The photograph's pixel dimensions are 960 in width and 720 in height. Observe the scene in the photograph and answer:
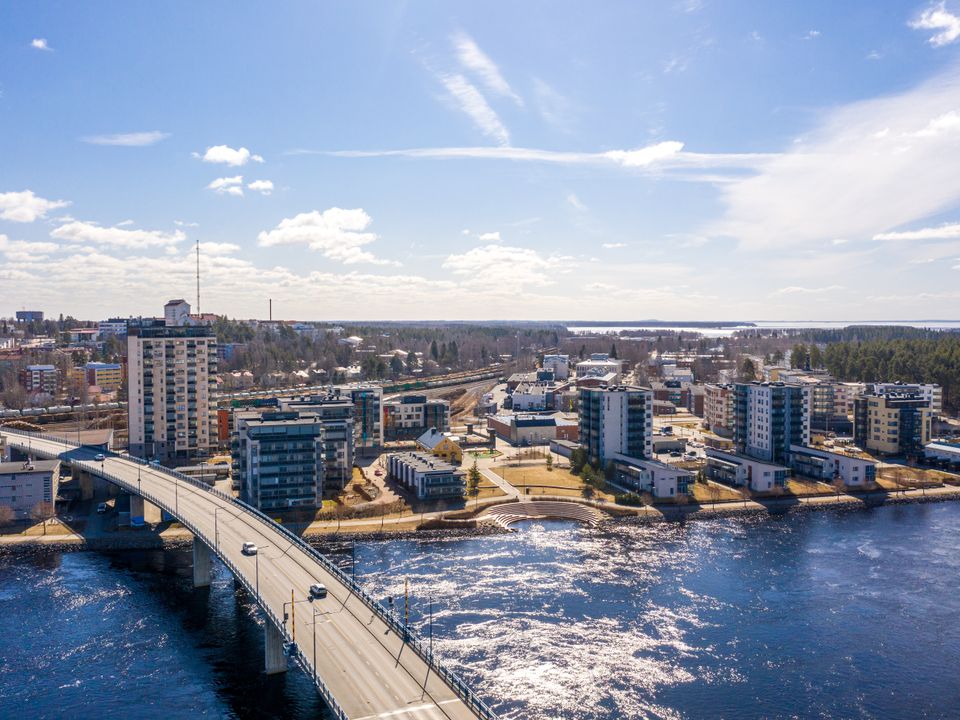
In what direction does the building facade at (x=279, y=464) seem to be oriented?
toward the camera

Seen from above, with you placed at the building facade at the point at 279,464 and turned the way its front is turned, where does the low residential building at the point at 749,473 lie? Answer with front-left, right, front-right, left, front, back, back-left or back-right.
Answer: left

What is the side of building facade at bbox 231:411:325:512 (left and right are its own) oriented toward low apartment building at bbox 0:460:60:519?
right

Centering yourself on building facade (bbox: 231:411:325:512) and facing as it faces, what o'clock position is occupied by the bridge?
The bridge is roughly at 12 o'clock from the building facade.

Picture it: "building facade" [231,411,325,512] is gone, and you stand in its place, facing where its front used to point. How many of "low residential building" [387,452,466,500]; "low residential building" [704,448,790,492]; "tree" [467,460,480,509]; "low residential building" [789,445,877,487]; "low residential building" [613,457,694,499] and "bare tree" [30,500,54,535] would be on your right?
1

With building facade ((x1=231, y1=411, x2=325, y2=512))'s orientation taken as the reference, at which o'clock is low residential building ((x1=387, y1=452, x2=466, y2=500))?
The low residential building is roughly at 9 o'clock from the building facade.

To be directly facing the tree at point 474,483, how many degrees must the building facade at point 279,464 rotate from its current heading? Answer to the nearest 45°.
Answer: approximately 90° to its left

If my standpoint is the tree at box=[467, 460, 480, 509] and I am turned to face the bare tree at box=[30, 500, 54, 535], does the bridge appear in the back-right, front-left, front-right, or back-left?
front-left

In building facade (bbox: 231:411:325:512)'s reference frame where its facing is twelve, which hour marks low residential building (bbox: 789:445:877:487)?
The low residential building is roughly at 9 o'clock from the building facade.

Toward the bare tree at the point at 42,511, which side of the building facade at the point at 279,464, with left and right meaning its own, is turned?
right

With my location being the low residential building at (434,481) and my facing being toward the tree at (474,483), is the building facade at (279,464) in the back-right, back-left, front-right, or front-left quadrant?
back-right
